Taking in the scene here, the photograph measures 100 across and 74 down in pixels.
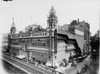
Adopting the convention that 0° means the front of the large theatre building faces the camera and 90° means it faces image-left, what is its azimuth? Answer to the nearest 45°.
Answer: approximately 45°
